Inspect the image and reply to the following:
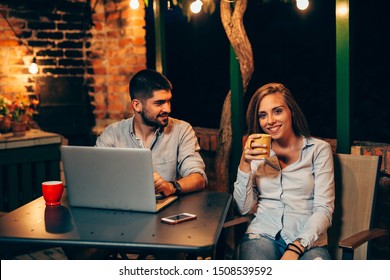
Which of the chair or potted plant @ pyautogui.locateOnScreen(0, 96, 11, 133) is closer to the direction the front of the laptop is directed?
the chair

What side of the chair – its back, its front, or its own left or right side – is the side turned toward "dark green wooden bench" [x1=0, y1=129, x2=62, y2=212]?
right

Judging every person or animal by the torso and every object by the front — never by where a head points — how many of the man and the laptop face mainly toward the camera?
1

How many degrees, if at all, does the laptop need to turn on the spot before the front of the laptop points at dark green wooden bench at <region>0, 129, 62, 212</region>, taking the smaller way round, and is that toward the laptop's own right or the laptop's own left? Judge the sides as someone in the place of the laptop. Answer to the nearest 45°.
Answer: approximately 45° to the laptop's own left

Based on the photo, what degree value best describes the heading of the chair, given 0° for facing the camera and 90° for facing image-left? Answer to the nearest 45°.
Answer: approximately 45°

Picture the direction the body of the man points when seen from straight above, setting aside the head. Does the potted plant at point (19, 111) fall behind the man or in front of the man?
behind

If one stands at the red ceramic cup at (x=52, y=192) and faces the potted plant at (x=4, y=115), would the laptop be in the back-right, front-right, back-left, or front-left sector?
back-right

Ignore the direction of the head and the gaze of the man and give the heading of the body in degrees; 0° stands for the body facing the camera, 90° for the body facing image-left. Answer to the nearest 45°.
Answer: approximately 0°

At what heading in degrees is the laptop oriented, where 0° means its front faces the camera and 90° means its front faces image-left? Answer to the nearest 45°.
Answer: approximately 225°
